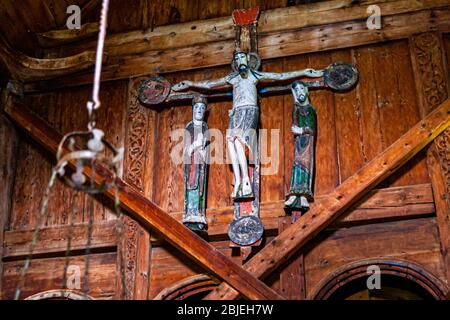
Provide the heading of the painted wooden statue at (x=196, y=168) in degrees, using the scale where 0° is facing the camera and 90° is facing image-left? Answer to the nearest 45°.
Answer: approximately 0°

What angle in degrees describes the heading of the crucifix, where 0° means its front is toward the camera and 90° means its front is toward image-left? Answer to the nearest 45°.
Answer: approximately 0°

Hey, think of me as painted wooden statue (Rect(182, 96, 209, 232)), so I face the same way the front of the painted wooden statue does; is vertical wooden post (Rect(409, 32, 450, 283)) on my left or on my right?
on my left

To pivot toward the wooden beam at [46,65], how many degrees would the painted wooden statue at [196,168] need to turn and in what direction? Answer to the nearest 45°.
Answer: approximately 90° to its right

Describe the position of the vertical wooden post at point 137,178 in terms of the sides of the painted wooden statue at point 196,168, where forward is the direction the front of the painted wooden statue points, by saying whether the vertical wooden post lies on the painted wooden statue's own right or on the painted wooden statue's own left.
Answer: on the painted wooden statue's own right

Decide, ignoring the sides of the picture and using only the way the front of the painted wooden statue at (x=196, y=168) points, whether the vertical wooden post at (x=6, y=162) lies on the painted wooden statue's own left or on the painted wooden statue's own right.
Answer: on the painted wooden statue's own right

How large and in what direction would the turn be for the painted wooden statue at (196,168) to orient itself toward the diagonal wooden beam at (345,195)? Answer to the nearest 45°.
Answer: approximately 90° to its left
